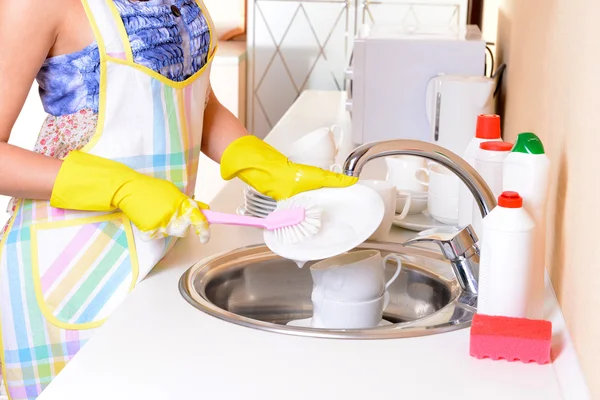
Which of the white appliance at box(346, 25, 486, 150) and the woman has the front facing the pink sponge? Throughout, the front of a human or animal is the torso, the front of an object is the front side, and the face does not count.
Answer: the woman

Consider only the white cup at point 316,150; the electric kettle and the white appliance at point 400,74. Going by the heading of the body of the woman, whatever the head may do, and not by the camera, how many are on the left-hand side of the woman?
3

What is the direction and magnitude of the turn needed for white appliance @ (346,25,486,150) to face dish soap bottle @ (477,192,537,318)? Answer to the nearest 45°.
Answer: approximately 90° to its left

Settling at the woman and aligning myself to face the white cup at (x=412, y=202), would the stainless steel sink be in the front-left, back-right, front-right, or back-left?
front-right

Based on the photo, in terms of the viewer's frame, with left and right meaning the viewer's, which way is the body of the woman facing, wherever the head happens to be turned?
facing the viewer and to the right of the viewer

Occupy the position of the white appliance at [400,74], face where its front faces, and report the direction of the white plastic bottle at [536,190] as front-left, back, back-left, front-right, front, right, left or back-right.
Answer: left
